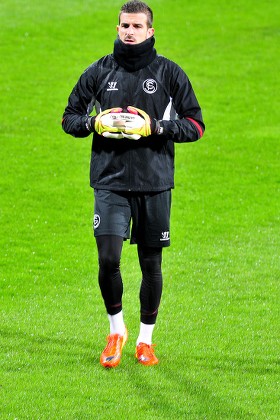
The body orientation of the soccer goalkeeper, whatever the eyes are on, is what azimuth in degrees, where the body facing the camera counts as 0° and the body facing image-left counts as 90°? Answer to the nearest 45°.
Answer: approximately 0°
